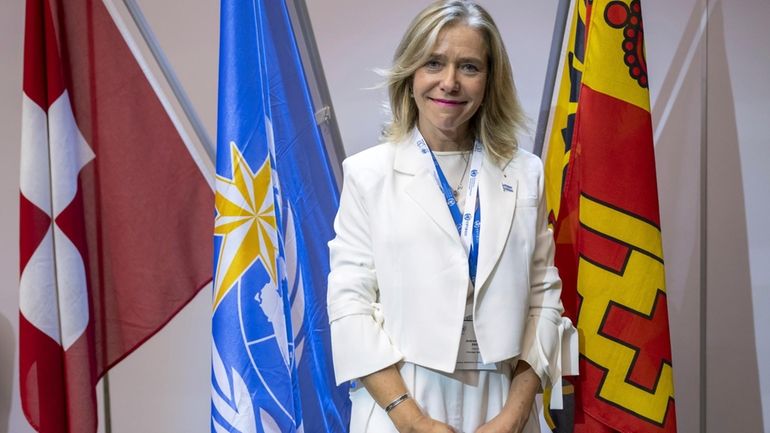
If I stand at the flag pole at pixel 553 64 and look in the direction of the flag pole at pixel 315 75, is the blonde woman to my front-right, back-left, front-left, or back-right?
front-left

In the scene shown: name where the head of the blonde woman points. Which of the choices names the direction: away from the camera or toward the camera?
toward the camera

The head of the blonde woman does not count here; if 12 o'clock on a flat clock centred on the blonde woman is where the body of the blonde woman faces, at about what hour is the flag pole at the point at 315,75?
The flag pole is roughly at 5 o'clock from the blonde woman.

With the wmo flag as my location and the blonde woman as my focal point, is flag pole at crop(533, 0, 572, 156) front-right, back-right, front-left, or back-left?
front-left

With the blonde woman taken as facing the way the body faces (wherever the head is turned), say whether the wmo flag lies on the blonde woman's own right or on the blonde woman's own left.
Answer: on the blonde woman's own right

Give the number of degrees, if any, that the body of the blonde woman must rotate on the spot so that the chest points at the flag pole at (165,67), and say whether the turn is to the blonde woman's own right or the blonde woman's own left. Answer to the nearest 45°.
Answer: approximately 135° to the blonde woman's own right

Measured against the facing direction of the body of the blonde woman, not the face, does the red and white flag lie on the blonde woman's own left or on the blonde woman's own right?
on the blonde woman's own right

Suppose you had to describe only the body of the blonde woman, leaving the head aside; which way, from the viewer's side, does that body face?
toward the camera

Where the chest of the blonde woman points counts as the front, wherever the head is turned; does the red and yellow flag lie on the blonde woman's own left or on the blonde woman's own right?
on the blonde woman's own left

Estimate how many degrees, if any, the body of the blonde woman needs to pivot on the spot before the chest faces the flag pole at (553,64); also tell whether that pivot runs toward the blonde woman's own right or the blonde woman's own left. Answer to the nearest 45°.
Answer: approximately 135° to the blonde woman's own left
